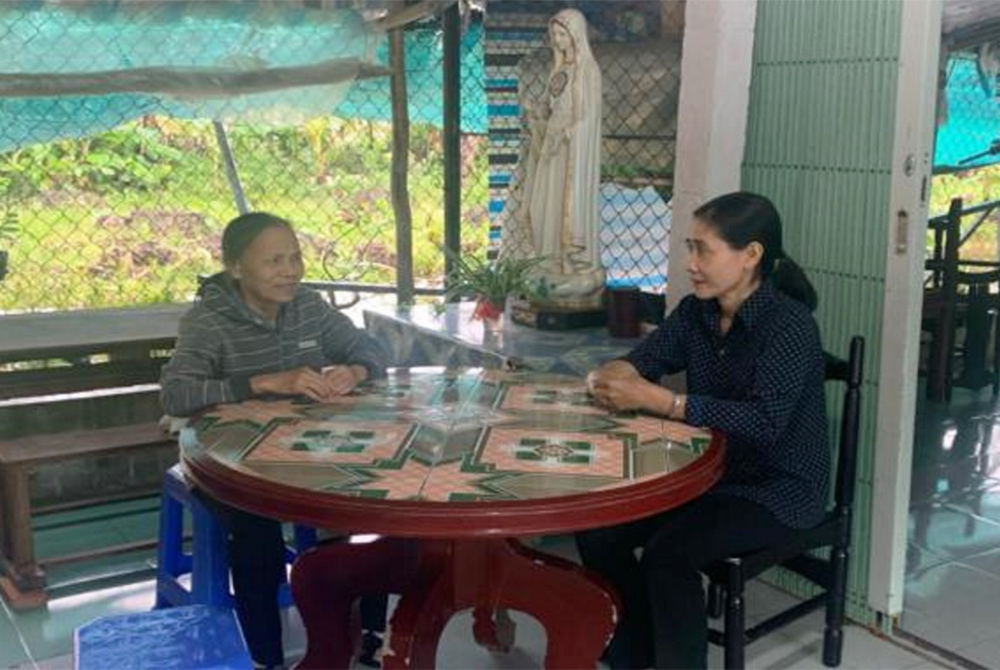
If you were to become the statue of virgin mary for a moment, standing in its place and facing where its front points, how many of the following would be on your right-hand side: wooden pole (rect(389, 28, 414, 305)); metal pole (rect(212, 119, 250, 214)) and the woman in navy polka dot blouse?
2

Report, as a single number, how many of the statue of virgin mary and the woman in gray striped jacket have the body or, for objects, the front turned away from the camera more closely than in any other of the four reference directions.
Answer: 0

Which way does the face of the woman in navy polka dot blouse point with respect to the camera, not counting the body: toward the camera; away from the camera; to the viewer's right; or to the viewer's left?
to the viewer's left

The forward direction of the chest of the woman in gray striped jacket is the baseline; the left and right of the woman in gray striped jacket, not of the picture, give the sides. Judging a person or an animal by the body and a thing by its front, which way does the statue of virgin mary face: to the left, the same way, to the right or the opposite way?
to the right

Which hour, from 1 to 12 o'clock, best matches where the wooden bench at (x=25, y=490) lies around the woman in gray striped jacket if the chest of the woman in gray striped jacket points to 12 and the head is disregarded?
The wooden bench is roughly at 6 o'clock from the woman in gray striped jacket.

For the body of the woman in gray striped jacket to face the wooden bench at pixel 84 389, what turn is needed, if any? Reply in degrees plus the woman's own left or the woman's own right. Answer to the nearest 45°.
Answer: approximately 180°

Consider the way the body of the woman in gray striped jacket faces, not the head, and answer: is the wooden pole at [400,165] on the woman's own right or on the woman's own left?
on the woman's own left

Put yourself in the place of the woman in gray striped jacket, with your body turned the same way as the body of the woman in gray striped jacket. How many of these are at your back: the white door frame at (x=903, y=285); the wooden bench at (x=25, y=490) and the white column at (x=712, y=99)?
1

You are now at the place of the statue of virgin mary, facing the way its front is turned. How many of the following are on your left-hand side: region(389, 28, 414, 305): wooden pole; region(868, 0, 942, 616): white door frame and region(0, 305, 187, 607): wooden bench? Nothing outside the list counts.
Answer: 1

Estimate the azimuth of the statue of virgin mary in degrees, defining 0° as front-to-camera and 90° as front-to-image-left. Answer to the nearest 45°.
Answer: approximately 45°

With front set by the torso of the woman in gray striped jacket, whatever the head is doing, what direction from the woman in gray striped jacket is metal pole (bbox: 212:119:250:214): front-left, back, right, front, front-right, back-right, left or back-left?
back-left

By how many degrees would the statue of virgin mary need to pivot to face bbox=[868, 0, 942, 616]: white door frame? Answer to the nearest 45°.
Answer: approximately 90° to its left

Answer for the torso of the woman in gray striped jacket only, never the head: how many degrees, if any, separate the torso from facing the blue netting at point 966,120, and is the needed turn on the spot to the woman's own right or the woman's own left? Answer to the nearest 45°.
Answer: approximately 90° to the woman's own left

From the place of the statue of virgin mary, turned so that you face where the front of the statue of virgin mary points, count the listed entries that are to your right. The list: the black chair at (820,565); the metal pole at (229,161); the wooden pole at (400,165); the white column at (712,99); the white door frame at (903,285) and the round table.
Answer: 2

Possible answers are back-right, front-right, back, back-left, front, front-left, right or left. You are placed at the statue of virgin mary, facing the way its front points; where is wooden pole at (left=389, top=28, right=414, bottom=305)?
right

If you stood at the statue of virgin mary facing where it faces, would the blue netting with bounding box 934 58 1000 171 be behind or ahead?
behind

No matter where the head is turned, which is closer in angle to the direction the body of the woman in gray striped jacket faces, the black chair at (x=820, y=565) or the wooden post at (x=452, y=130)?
the black chair

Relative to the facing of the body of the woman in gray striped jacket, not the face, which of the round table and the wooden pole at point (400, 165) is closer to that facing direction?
the round table
